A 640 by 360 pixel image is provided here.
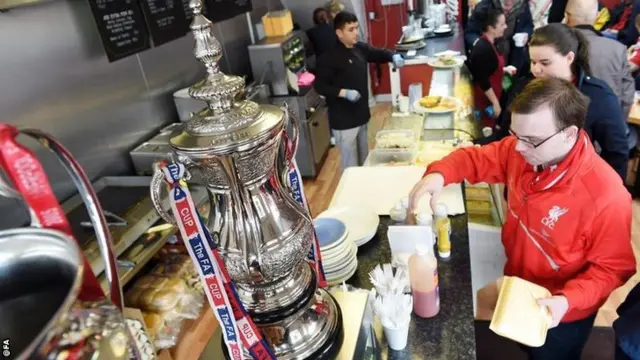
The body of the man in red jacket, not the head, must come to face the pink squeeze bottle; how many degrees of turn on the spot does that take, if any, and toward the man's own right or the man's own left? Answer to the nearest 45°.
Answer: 0° — they already face it

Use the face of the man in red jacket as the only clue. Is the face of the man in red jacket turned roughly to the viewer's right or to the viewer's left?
to the viewer's left
